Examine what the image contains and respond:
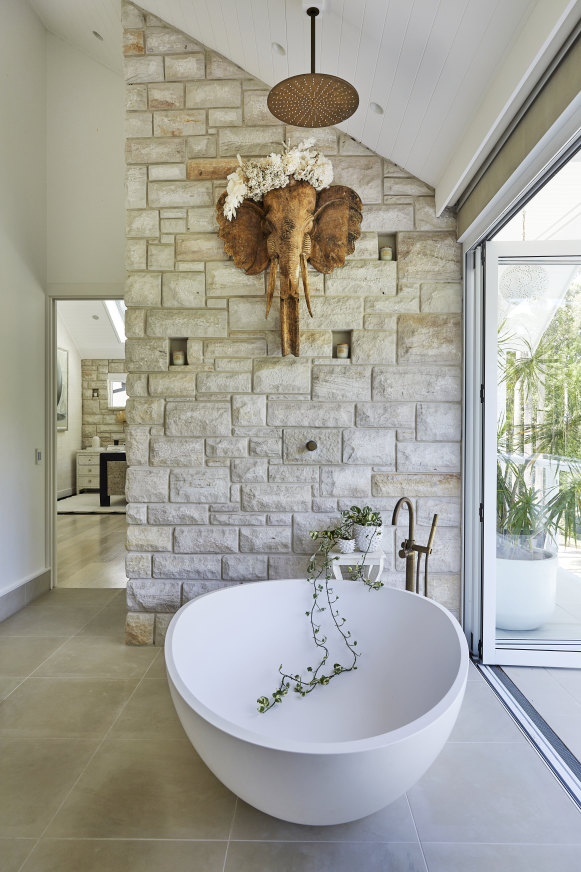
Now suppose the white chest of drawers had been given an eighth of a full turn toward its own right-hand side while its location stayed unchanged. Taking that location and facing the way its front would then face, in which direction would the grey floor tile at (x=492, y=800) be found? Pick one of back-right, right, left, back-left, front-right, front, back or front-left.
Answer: front-left

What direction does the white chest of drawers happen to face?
toward the camera

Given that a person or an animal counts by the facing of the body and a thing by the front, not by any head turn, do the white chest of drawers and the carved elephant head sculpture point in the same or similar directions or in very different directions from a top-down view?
same or similar directions

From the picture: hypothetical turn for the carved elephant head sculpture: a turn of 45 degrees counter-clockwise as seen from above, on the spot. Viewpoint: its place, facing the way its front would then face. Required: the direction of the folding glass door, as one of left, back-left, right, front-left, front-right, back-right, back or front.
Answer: front-left

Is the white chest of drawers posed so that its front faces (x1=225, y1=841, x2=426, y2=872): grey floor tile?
yes

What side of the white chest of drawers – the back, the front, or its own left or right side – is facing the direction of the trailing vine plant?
front

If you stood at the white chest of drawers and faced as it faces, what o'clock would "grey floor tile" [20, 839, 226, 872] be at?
The grey floor tile is roughly at 12 o'clock from the white chest of drawers.

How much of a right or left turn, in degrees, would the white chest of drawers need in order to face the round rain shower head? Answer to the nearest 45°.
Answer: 0° — it already faces it

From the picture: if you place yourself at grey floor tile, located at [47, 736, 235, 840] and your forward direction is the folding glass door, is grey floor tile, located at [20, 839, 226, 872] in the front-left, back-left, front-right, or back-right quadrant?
back-right

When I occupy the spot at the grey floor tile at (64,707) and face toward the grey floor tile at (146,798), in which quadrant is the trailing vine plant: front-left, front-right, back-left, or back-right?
front-left

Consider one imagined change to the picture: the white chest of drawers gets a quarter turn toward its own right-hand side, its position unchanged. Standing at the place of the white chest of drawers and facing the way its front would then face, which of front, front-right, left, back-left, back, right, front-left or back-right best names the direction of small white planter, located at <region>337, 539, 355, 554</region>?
left

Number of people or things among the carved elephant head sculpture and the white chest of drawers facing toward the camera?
2

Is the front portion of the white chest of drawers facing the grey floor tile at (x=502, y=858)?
yes

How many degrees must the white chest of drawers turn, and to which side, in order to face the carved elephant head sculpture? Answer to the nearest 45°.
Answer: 0° — it already faces it
